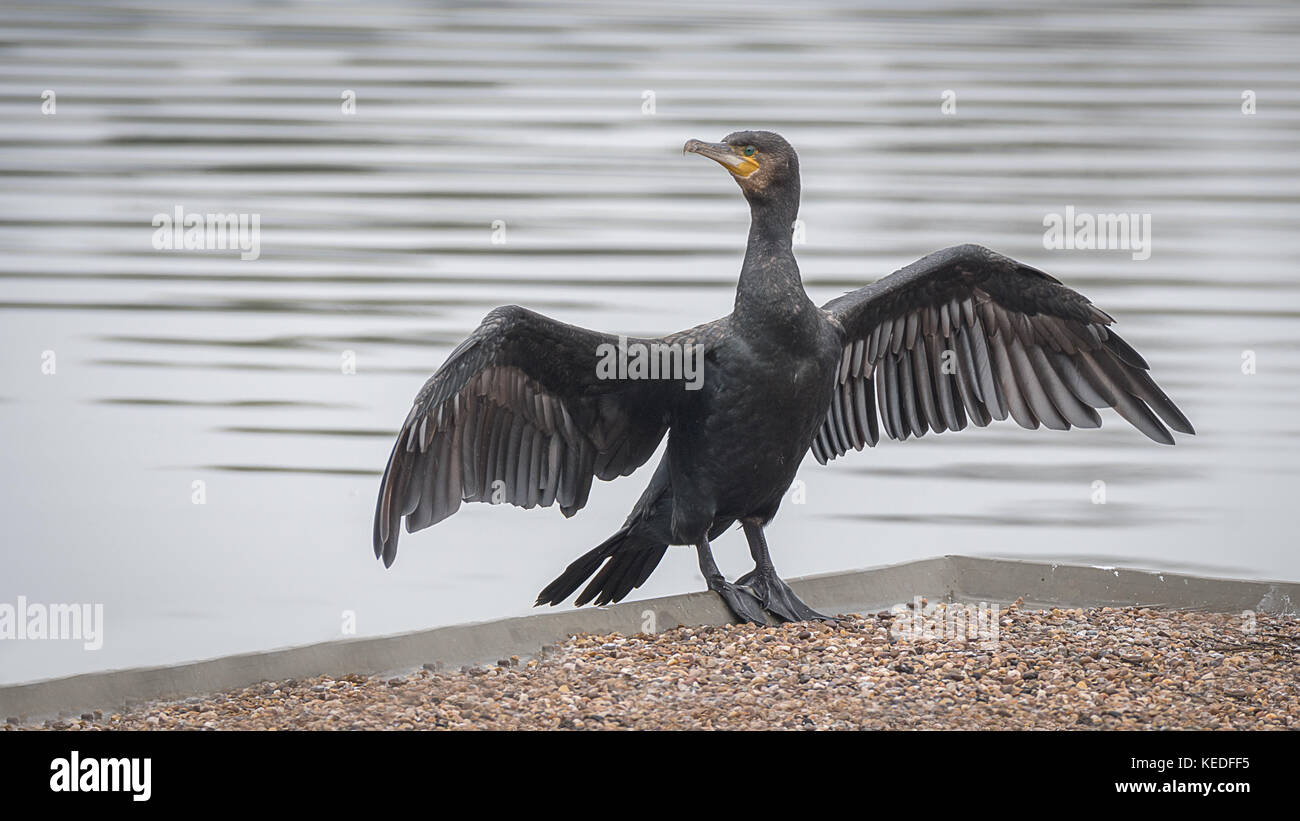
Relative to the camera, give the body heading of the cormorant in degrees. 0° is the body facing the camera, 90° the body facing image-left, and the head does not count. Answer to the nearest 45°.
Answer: approximately 315°
